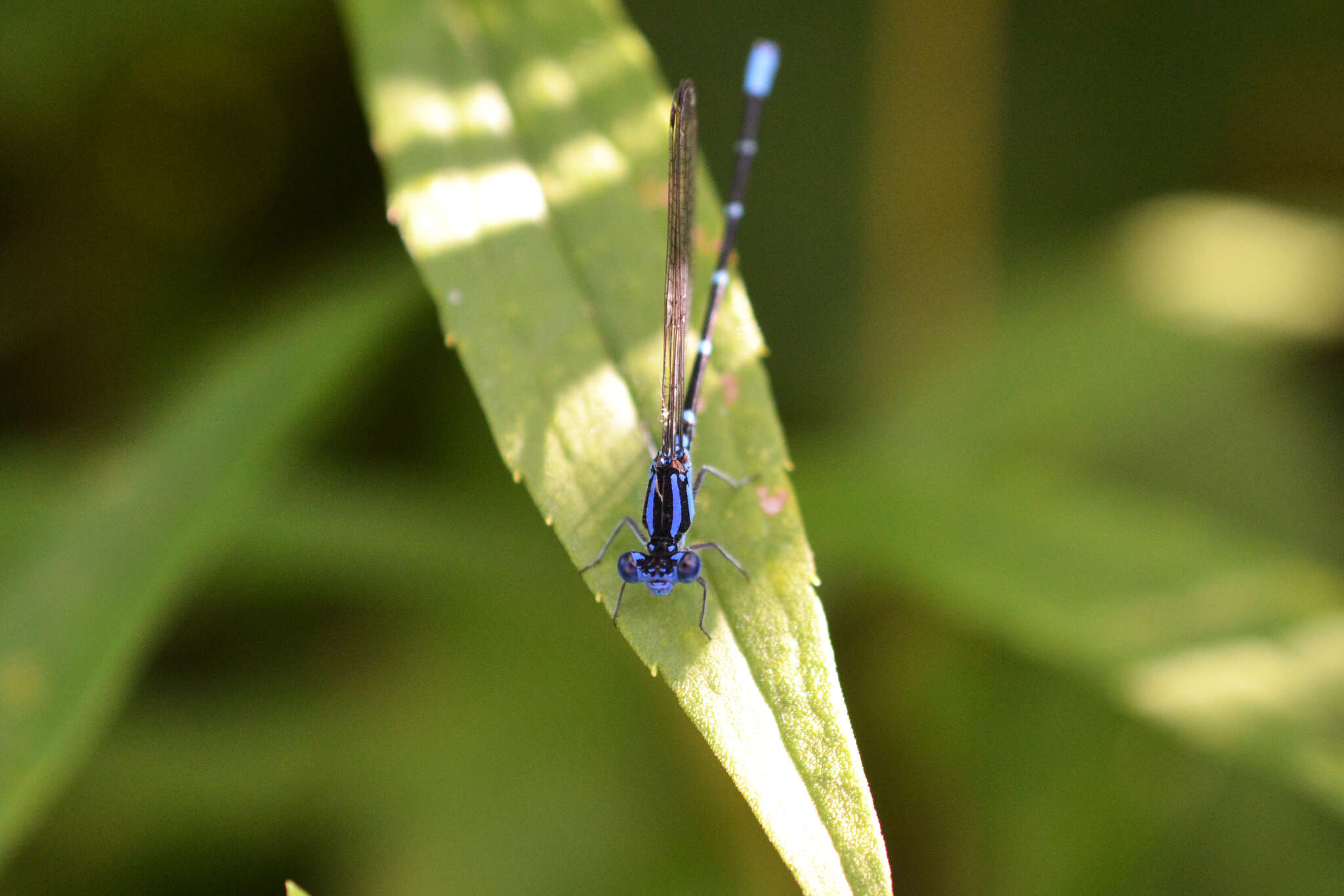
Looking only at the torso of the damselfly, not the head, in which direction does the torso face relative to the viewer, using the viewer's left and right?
facing the viewer

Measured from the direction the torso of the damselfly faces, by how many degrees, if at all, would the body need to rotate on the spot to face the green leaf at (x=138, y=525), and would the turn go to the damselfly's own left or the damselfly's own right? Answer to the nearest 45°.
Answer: approximately 135° to the damselfly's own right

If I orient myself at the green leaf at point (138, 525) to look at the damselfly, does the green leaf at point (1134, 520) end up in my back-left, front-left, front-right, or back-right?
front-left

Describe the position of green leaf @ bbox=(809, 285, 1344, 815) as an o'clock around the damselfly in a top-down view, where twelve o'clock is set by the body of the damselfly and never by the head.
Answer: The green leaf is roughly at 8 o'clock from the damselfly.
